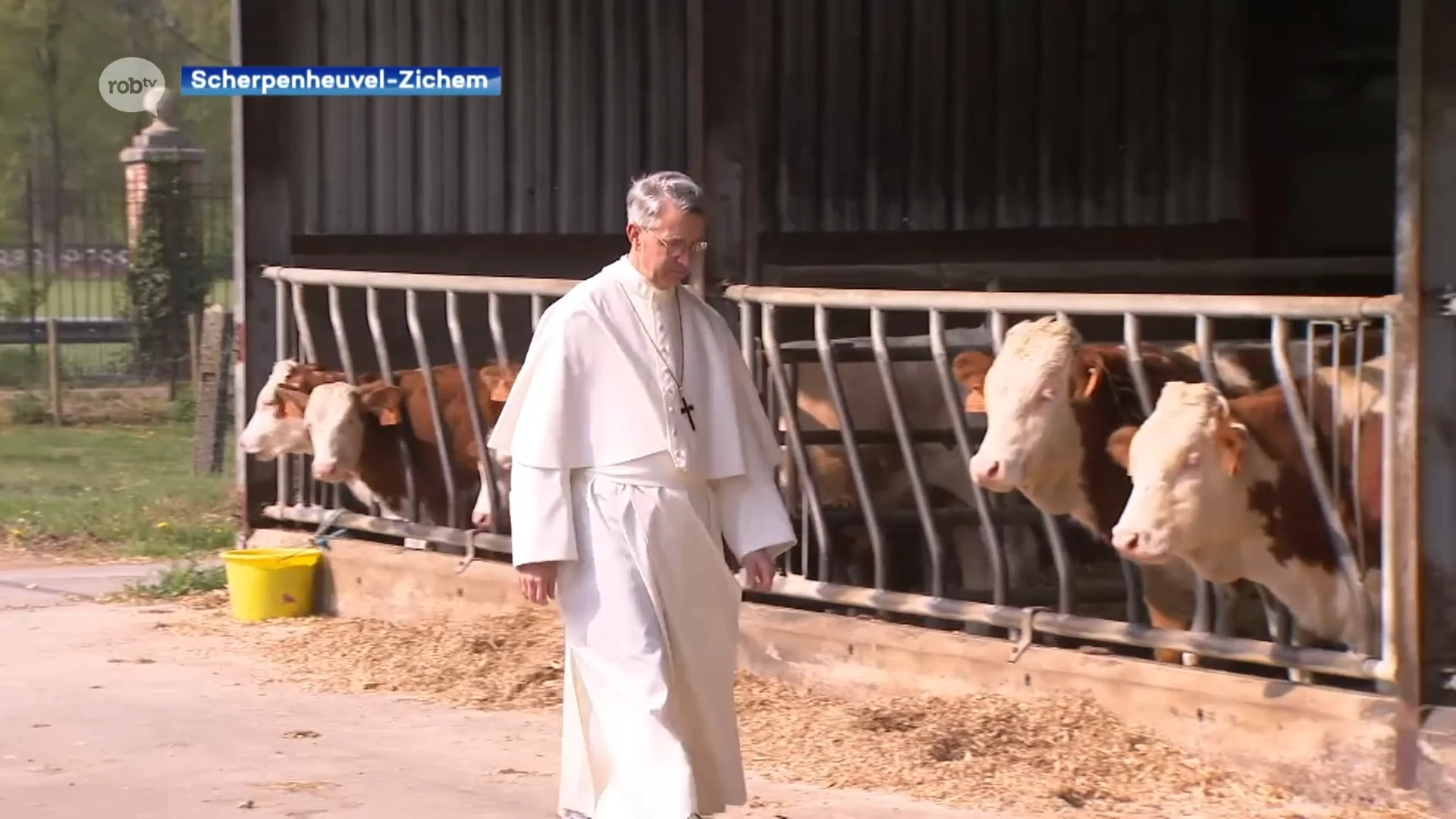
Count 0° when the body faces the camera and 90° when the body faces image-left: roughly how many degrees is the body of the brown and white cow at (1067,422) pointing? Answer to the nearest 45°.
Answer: approximately 45°

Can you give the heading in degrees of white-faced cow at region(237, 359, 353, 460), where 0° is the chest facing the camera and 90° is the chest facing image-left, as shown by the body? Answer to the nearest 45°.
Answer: approximately 45°

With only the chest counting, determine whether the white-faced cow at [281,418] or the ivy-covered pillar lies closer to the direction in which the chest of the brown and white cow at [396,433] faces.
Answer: the white-faced cow

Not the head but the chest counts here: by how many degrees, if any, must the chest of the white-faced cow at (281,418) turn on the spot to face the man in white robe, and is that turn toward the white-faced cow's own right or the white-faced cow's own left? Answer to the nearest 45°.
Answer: approximately 45° to the white-faced cow's own left

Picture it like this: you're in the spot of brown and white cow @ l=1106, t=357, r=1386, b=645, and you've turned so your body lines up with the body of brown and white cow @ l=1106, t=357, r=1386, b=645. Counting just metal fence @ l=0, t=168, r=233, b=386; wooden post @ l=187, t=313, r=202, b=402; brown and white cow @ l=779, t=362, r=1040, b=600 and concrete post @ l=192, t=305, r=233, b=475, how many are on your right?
4

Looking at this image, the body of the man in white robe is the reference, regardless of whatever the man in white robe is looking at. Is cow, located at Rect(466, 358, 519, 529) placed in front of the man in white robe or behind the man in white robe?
behind

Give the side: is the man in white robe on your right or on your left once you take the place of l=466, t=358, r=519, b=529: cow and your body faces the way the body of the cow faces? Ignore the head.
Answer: on your left

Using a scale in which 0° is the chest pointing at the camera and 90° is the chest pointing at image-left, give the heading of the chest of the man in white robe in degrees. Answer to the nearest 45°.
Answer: approximately 315°

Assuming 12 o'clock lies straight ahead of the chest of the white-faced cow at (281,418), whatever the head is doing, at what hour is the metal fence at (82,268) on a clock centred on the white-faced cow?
The metal fence is roughly at 4 o'clock from the white-faced cow.

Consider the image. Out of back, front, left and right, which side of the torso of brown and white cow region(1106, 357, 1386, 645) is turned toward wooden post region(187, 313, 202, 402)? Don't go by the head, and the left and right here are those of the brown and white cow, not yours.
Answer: right

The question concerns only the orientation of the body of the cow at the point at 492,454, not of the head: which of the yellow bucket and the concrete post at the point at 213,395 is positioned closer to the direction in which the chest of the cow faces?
the yellow bucket

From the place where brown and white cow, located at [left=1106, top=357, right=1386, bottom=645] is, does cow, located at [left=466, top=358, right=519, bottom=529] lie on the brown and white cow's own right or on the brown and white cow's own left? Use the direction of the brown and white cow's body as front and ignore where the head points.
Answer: on the brown and white cow's own right

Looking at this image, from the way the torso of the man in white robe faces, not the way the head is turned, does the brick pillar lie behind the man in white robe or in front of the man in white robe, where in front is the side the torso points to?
behind
